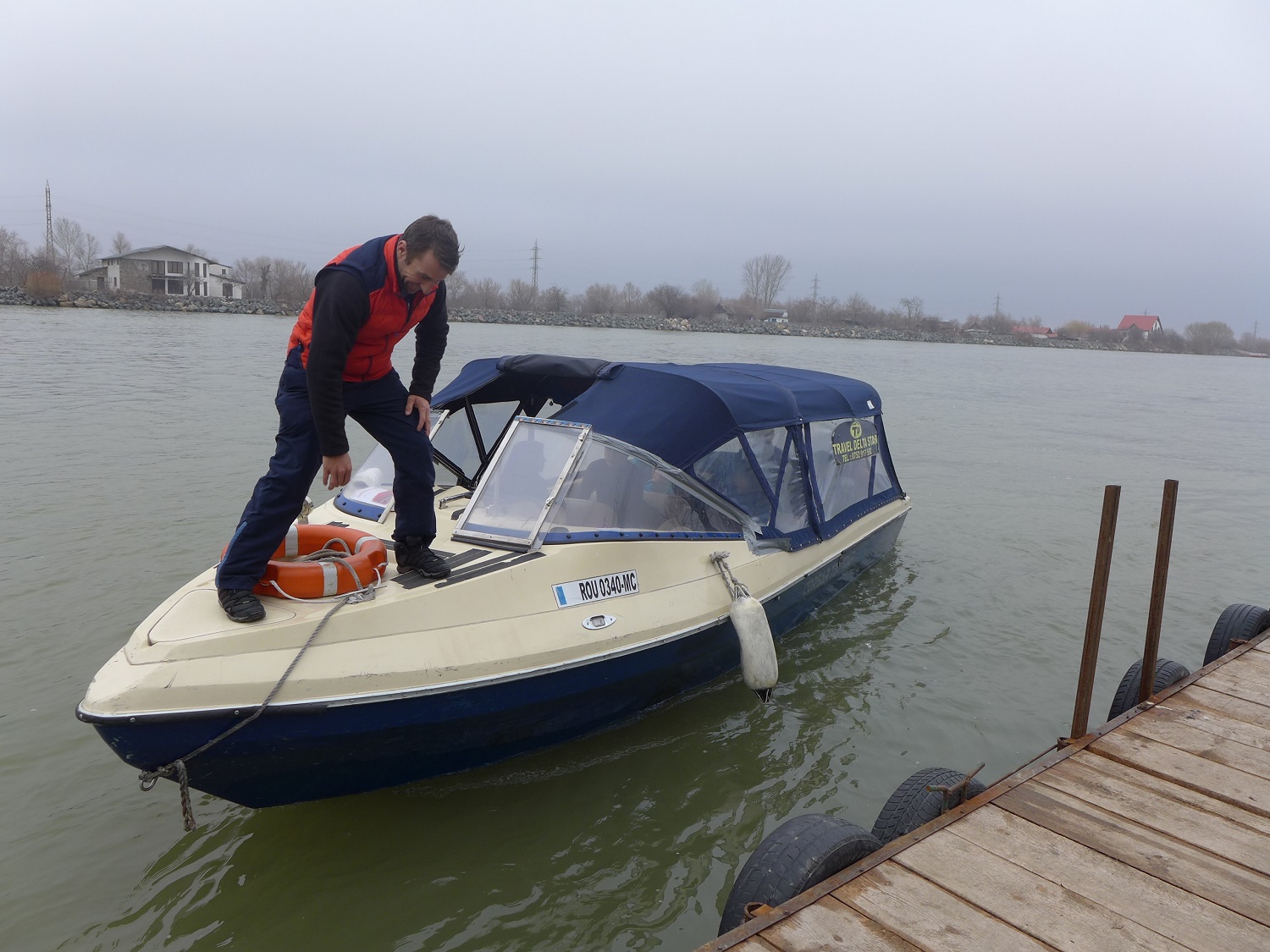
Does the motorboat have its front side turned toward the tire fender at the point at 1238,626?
no

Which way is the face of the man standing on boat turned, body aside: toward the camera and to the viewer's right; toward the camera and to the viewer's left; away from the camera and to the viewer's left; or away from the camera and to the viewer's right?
toward the camera and to the viewer's right

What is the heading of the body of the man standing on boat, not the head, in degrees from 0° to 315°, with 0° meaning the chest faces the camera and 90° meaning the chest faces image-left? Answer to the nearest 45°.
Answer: approximately 315°

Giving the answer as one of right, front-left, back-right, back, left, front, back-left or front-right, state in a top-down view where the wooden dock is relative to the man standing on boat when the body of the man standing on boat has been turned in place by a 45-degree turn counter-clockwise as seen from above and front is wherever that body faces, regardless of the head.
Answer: front-right

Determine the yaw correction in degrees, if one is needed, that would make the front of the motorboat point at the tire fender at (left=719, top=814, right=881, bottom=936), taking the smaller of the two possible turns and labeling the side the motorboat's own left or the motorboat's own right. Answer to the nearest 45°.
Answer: approximately 90° to the motorboat's own left

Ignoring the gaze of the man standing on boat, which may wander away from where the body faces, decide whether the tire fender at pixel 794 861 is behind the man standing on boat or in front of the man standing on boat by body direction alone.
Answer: in front

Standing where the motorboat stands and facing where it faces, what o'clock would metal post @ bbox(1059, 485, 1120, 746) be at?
The metal post is roughly at 8 o'clock from the motorboat.

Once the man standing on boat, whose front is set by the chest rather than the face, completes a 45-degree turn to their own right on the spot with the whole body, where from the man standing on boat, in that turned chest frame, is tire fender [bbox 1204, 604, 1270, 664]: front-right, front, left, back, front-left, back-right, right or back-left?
left

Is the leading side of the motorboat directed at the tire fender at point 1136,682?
no

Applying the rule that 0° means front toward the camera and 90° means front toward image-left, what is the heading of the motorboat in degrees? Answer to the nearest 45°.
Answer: approximately 45°

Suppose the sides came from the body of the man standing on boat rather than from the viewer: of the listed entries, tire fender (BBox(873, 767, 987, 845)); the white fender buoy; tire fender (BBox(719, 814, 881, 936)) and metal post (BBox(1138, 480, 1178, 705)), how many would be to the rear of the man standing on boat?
0

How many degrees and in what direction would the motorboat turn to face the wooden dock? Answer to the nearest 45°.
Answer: approximately 90° to its left

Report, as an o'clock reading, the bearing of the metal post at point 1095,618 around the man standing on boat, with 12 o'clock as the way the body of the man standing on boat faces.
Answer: The metal post is roughly at 11 o'clock from the man standing on boat.

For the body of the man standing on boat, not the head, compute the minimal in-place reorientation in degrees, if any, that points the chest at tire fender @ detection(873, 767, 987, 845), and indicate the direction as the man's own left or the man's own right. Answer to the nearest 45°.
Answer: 0° — they already face it

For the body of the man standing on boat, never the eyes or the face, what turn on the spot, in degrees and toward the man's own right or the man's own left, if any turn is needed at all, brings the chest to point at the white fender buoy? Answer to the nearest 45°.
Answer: approximately 45° to the man's own left

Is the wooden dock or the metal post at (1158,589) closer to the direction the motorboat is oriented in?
the wooden dock
